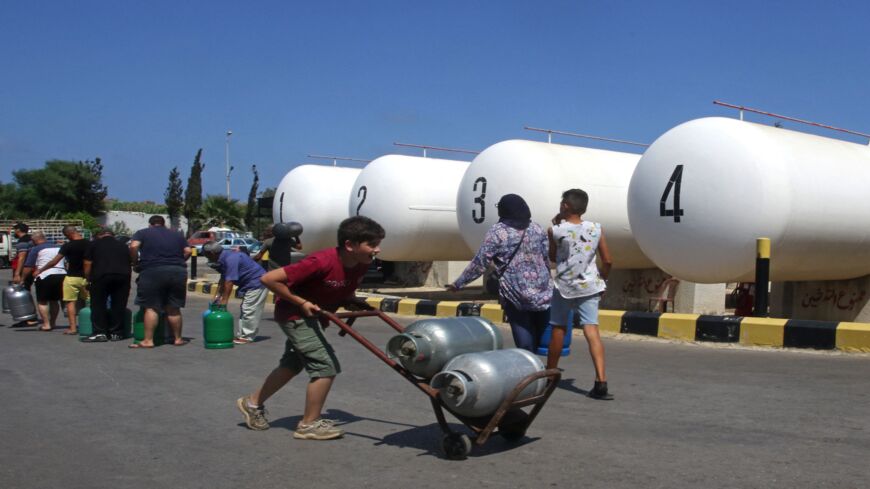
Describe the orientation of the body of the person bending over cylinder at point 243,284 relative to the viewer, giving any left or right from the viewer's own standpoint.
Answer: facing to the left of the viewer

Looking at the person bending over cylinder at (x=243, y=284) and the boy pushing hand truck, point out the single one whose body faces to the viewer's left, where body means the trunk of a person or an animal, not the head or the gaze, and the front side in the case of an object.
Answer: the person bending over cylinder

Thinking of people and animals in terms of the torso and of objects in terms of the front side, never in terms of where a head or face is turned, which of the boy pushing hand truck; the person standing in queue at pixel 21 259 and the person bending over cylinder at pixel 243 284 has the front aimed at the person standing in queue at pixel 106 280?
the person bending over cylinder

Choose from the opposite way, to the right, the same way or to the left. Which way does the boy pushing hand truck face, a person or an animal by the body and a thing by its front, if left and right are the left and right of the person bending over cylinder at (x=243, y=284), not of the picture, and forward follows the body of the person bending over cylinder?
the opposite way

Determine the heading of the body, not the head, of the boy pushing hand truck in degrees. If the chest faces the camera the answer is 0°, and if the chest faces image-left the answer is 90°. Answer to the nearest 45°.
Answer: approximately 270°

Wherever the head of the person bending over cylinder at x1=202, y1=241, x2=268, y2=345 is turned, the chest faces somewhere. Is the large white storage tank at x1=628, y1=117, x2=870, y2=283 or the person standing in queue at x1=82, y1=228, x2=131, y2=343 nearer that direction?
the person standing in queue

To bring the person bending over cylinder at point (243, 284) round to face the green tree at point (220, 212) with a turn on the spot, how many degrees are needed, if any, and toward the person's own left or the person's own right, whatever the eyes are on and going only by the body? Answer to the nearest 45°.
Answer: approximately 90° to the person's own right
